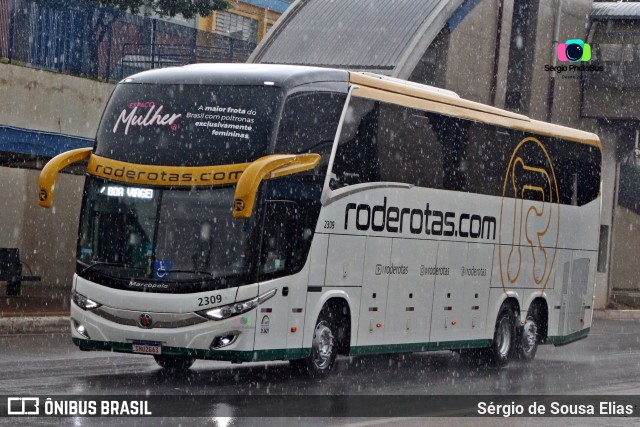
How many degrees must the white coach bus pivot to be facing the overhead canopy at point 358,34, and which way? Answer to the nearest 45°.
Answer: approximately 135° to its right

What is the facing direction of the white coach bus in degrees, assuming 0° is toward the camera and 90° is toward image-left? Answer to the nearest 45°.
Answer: approximately 45°
